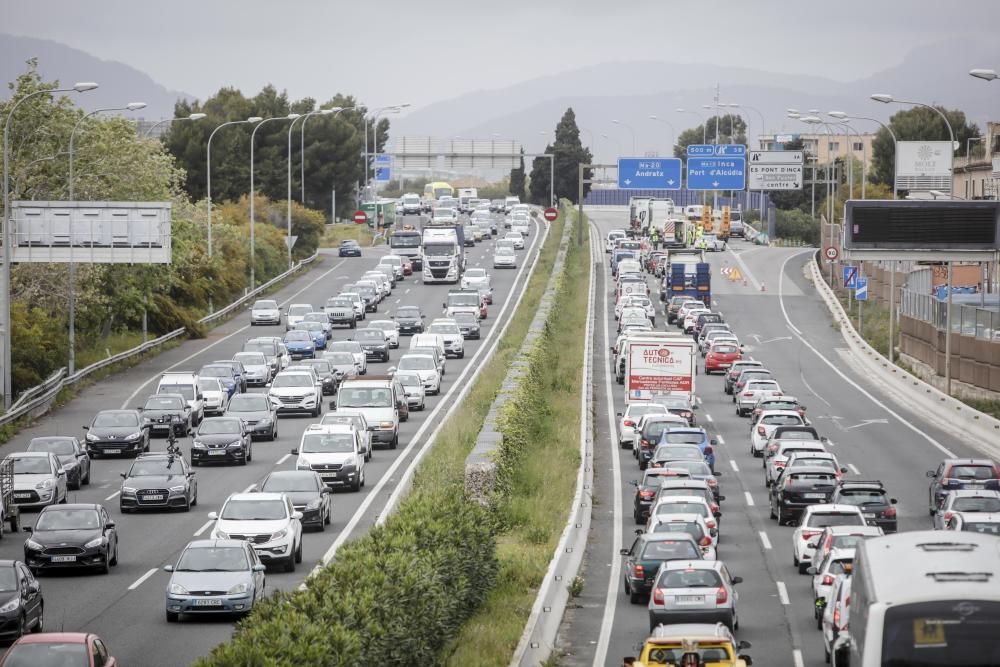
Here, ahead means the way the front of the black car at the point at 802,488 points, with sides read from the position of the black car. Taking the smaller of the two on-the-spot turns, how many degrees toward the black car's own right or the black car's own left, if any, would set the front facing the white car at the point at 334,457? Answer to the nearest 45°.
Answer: approximately 90° to the black car's own left

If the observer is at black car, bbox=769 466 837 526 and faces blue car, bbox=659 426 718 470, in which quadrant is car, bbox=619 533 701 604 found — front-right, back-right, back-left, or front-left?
back-left

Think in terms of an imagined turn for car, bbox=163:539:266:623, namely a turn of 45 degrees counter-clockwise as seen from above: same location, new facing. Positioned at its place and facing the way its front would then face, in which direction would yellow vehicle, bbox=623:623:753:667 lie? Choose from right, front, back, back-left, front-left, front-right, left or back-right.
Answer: front

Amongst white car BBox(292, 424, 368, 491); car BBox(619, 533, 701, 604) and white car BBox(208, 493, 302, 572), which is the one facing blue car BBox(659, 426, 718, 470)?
the car

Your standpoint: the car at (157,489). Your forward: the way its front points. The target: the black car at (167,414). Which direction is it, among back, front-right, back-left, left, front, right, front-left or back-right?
back

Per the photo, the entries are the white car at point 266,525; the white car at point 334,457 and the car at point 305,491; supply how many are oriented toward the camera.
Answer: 3

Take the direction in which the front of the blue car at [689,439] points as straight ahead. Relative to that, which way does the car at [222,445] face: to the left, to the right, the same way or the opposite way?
the opposite way

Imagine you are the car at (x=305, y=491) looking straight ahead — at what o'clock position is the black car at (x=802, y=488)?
The black car is roughly at 9 o'clock from the car.

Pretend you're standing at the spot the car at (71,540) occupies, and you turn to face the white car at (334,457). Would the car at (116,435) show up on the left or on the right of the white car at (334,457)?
left

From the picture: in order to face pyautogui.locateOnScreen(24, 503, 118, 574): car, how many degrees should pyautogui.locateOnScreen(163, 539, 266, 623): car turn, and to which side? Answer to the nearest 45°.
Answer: approximately 135° to its right

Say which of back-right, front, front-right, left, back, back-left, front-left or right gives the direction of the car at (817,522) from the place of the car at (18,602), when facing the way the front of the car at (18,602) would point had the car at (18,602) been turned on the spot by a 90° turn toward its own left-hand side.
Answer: front

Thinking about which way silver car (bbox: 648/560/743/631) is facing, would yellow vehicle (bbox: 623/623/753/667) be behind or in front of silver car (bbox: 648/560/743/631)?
behind

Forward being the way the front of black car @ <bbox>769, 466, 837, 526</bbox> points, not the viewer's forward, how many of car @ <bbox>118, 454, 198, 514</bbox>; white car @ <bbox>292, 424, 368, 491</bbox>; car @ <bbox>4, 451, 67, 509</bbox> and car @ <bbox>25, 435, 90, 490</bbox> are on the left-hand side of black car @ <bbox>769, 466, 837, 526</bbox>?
4

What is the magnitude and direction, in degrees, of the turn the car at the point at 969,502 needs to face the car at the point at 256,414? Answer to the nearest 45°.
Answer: approximately 45° to its left

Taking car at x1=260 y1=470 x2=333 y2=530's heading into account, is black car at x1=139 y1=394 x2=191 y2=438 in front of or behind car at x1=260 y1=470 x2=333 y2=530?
behind

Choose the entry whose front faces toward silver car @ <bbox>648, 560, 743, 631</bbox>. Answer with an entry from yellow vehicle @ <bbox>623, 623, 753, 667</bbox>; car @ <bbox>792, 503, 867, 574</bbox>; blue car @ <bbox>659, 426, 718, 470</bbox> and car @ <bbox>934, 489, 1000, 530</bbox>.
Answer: the yellow vehicle
